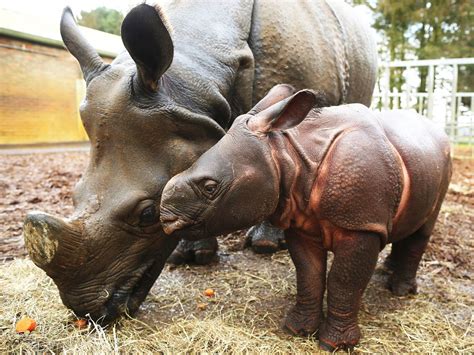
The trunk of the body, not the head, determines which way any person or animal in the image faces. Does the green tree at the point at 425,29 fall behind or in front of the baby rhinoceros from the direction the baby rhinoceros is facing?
behind

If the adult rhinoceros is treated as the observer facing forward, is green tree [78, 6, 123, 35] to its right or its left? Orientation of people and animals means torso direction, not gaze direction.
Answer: on its right

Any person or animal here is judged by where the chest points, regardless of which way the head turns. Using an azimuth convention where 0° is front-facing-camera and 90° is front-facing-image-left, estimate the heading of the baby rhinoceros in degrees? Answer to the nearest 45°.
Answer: approximately 45°

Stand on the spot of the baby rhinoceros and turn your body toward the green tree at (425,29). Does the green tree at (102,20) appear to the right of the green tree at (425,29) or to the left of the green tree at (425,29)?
left

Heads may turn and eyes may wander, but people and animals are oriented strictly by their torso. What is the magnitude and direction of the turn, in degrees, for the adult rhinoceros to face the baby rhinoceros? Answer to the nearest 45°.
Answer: approximately 90° to its left

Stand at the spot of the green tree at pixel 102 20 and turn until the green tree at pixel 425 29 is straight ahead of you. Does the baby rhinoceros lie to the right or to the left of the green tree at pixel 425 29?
right

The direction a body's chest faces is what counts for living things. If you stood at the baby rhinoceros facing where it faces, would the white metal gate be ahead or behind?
behind

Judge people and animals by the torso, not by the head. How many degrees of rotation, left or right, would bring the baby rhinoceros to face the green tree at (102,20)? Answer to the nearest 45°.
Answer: approximately 90° to its right

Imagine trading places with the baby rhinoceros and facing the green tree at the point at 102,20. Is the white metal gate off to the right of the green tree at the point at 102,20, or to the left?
right

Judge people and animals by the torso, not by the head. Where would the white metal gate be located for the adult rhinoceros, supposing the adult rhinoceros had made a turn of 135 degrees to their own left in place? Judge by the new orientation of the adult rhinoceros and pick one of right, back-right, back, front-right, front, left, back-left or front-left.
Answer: front-left
